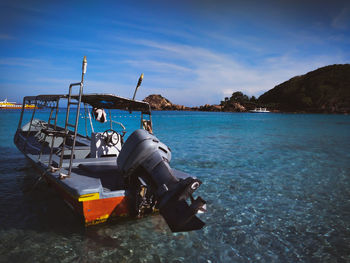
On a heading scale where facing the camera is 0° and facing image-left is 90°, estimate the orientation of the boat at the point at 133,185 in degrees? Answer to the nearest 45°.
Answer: approximately 135°
